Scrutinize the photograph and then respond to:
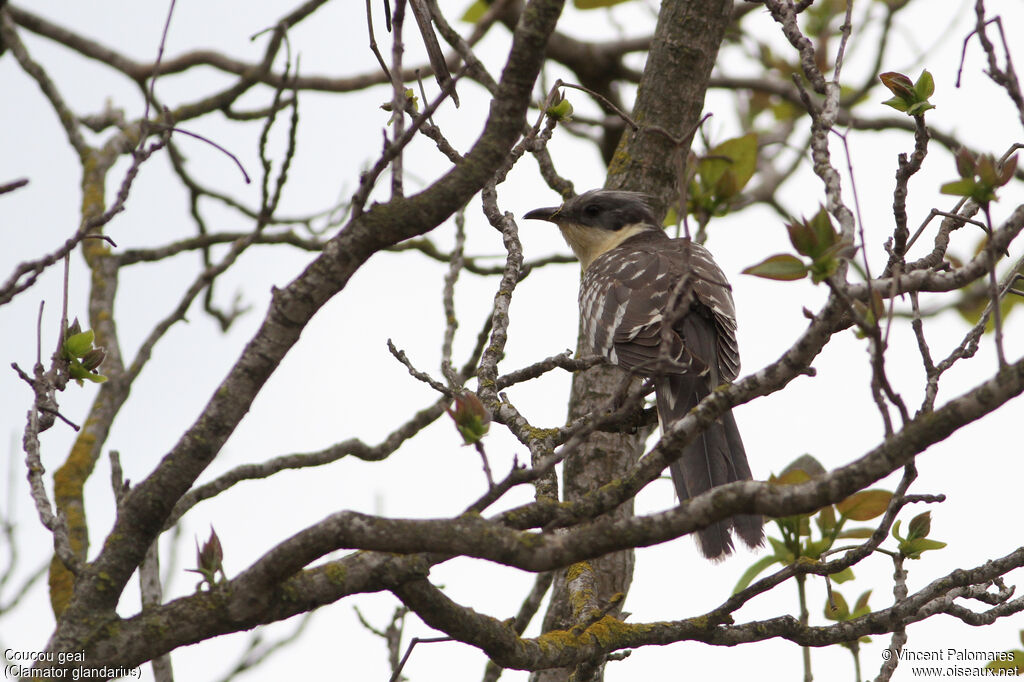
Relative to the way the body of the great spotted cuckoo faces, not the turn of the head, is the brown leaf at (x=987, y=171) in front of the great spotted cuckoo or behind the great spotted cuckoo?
behind

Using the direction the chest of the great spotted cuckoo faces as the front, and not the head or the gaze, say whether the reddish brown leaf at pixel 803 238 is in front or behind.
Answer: behind

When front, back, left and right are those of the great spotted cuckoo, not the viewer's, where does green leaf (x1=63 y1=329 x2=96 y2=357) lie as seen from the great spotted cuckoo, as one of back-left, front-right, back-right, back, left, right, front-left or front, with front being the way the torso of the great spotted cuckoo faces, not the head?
left

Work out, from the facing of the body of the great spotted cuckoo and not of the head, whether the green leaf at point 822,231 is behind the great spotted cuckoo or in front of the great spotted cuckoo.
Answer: behind

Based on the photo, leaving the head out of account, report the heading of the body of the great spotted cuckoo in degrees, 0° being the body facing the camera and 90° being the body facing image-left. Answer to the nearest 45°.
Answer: approximately 135°
